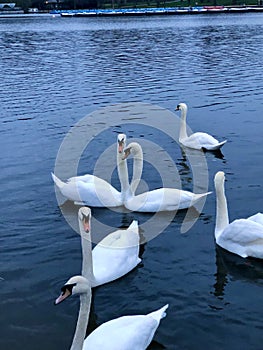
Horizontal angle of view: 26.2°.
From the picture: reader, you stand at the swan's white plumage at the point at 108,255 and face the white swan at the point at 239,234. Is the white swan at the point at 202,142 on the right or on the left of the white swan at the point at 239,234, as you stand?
left

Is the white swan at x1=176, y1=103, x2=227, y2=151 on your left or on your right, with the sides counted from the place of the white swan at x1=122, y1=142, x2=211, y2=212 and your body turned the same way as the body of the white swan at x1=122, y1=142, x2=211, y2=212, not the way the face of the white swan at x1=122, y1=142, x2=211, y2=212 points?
on your right

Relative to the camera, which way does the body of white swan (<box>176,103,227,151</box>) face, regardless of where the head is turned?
to the viewer's left

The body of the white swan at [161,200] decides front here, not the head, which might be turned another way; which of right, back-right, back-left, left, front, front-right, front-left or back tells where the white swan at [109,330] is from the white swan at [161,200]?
left

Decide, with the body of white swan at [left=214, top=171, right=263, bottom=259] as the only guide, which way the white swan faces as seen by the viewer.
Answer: to the viewer's left

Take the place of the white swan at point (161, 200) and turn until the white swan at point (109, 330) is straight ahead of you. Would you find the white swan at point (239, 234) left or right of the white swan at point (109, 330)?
left

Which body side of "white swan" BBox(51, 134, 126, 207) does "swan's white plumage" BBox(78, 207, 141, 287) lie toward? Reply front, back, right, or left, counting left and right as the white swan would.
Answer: right

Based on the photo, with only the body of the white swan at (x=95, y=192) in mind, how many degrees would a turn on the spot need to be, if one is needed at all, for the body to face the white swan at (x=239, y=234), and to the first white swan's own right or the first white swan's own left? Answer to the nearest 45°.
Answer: approximately 45° to the first white swan's own right

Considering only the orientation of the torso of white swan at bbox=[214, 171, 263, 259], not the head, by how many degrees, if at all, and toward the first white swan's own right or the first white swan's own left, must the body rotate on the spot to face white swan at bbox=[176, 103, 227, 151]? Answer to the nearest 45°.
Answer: approximately 90° to the first white swan's own right

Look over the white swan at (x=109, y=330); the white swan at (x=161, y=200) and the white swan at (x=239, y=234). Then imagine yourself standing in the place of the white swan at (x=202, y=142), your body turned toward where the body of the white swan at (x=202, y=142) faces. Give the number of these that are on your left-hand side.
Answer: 3

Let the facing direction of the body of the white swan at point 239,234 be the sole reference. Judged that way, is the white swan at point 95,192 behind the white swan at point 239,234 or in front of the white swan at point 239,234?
in front

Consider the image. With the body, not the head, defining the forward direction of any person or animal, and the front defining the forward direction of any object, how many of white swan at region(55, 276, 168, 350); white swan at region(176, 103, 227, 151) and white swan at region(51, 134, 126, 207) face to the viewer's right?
1

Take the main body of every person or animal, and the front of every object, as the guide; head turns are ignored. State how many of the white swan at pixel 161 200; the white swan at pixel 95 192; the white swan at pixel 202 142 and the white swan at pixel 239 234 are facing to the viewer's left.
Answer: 3

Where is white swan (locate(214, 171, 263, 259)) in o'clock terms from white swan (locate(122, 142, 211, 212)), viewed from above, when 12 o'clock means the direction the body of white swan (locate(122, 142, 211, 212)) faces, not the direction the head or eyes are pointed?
white swan (locate(214, 171, 263, 259)) is roughly at 8 o'clock from white swan (locate(122, 142, 211, 212)).

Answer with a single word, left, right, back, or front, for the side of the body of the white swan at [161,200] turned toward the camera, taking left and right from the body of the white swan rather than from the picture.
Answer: left

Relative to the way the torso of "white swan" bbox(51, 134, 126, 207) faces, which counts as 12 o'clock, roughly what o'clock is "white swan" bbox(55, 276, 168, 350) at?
"white swan" bbox(55, 276, 168, 350) is roughly at 3 o'clock from "white swan" bbox(51, 134, 126, 207).

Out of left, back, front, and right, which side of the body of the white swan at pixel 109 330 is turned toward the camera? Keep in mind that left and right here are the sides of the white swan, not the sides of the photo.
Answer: left

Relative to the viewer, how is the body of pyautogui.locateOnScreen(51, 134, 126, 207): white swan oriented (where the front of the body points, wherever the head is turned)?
to the viewer's right

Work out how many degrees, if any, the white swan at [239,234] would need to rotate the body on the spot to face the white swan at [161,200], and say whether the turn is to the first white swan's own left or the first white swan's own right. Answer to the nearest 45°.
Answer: approximately 45° to the first white swan's own right
